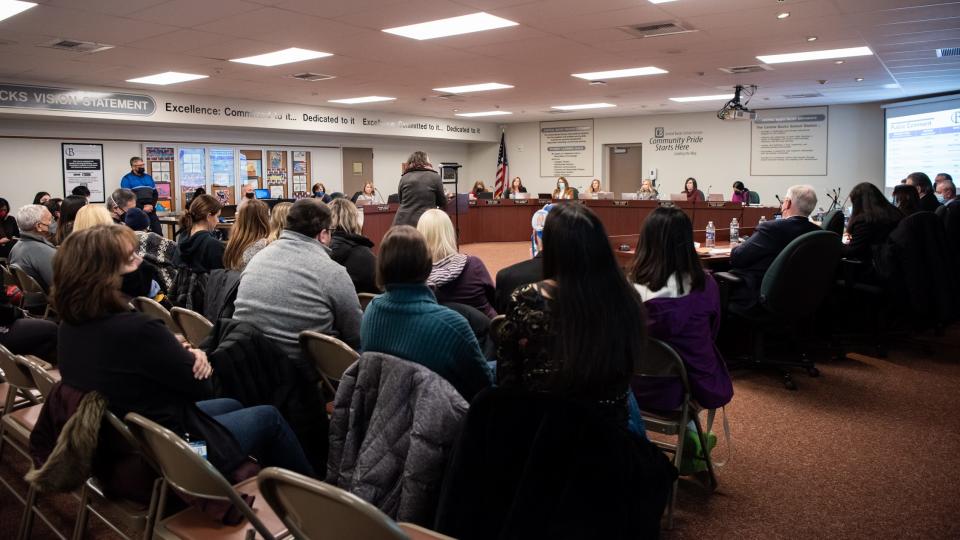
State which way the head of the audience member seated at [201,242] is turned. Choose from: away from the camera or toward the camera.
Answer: away from the camera

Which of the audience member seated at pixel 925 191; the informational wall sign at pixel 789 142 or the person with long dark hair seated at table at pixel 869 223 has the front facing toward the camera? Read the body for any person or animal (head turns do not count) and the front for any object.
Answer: the informational wall sign

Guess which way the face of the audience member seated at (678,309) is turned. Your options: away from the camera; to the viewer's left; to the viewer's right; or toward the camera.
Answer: away from the camera

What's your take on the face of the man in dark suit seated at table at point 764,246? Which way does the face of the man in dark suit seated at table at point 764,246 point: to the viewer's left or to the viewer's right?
to the viewer's left

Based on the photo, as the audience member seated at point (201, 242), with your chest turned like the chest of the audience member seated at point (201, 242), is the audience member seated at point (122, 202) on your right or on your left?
on your left

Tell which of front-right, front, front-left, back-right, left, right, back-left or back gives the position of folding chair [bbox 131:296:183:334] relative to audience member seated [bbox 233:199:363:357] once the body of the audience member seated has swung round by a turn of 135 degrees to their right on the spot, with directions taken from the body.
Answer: back-right

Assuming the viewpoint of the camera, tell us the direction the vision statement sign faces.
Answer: facing the viewer and to the right of the viewer

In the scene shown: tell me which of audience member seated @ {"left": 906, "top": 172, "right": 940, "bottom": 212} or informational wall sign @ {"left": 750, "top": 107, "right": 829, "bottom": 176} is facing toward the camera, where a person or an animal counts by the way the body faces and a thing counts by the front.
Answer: the informational wall sign

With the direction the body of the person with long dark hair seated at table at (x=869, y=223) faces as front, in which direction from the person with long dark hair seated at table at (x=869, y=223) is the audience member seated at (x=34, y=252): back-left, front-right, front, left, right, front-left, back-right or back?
left

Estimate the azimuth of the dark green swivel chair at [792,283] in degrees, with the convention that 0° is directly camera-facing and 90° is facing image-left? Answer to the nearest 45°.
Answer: approximately 135°

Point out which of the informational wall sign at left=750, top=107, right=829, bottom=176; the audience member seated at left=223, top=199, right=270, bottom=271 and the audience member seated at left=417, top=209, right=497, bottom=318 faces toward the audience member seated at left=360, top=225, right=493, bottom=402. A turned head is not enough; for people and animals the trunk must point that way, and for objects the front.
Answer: the informational wall sign

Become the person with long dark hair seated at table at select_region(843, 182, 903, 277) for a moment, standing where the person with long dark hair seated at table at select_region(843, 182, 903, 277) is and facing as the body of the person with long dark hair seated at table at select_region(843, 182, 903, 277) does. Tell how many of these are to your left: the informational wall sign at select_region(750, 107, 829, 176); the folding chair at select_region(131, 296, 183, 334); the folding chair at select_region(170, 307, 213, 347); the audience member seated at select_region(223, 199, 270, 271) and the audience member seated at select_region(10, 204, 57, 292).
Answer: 4

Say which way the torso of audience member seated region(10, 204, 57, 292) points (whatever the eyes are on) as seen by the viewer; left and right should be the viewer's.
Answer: facing away from the viewer and to the right of the viewer

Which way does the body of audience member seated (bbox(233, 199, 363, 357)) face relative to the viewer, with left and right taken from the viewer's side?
facing away from the viewer and to the right of the viewer

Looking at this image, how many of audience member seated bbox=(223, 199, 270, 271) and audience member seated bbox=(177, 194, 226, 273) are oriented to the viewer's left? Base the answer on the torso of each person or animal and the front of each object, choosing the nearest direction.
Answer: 0

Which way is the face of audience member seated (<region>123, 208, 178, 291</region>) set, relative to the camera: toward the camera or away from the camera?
away from the camera
